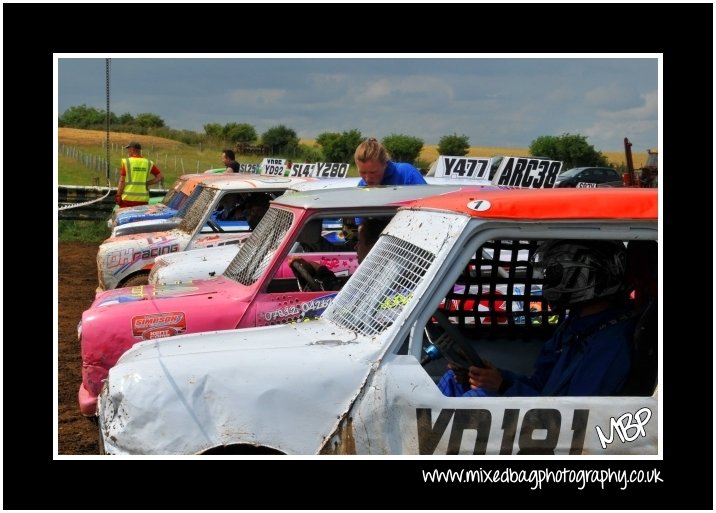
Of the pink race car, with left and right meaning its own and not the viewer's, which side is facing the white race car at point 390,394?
left

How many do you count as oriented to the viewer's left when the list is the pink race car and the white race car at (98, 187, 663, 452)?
2

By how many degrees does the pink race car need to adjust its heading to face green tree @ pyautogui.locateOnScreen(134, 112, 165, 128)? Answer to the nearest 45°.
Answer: approximately 90° to its right

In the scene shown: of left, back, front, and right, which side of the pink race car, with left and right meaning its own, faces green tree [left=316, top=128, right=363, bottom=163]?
right

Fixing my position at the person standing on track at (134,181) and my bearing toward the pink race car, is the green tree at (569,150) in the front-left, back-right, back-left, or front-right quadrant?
back-left

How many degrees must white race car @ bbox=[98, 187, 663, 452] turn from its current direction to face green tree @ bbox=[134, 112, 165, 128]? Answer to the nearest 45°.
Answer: approximately 90° to its right

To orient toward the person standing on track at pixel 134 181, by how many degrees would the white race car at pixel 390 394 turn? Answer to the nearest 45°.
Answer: approximately 90° to its right

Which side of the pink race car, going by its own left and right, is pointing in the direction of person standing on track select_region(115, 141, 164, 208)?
right

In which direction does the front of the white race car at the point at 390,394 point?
to the viewer's left

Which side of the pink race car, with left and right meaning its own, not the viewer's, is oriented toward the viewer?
left

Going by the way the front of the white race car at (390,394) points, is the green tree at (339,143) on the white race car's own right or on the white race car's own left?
on the white race car's own right
